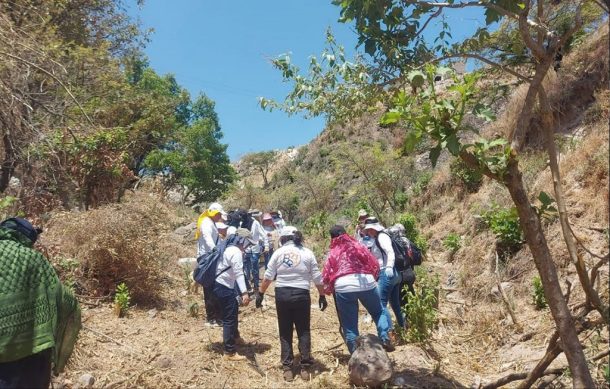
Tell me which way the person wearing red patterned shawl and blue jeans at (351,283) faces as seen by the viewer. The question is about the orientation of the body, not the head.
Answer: away from the camera

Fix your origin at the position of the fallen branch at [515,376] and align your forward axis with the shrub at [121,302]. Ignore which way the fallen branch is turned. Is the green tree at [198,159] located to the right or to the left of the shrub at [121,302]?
right

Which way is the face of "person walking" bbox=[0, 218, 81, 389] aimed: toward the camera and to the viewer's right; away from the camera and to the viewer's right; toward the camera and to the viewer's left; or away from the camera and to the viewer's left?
away from the camera and to the viewer's right

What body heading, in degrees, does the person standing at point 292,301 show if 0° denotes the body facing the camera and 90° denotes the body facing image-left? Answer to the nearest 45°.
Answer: approximately 180°

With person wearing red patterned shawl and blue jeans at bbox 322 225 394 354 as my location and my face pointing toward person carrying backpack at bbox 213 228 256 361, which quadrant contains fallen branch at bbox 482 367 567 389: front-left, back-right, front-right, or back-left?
back-left
